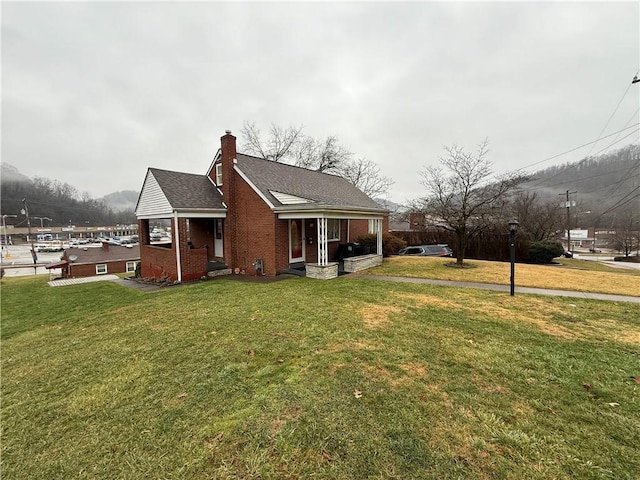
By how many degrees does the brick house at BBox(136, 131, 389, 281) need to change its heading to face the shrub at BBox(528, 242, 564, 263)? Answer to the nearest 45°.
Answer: approximately 45° to its left

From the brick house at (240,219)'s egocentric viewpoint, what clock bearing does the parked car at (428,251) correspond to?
The parked car is roughly at 10 o'clock from the brick house.

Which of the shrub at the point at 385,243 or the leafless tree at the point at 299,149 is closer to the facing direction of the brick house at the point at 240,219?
the shrub

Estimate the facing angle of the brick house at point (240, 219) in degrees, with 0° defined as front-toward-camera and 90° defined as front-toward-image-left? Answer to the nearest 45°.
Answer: approximately 315°

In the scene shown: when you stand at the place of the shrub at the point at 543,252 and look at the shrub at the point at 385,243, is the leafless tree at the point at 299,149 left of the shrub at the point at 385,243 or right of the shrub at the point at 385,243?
right

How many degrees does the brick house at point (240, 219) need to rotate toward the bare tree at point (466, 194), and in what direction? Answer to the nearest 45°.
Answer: approximately 45° to its left

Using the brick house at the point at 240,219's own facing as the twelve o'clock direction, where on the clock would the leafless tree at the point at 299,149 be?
The leafless tree is roughly at 8 o'clock from the brick house.

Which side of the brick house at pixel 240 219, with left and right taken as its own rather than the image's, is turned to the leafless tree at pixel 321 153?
left

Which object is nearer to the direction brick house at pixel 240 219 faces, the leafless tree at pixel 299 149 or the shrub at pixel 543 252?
the shrub

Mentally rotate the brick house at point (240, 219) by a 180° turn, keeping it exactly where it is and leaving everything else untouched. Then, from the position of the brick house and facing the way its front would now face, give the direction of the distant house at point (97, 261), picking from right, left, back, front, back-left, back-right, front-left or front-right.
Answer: front

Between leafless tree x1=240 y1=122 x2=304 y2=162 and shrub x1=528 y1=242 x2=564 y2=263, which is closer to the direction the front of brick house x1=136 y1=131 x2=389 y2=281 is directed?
the shrub

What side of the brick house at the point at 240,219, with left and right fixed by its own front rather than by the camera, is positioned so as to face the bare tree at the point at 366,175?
left

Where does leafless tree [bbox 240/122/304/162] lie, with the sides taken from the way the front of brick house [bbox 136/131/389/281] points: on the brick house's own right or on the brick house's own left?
on the brick house's own left
